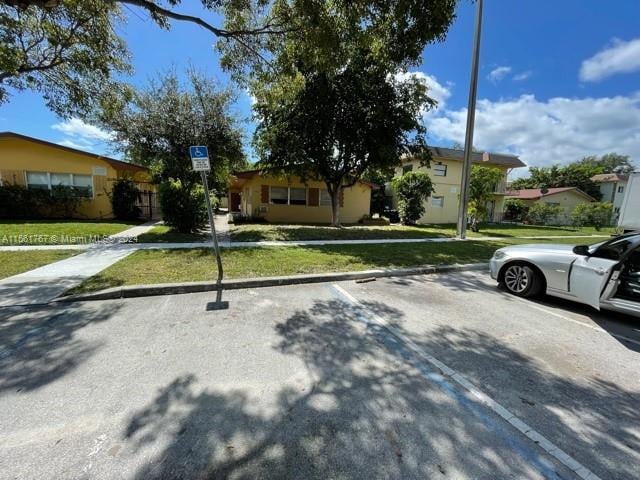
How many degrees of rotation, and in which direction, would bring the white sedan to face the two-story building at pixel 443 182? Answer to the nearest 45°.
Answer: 0° — it already faces it

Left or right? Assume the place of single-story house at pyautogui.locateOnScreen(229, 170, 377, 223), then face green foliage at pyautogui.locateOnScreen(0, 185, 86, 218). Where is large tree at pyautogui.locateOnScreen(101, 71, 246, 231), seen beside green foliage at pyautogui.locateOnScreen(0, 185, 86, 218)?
left

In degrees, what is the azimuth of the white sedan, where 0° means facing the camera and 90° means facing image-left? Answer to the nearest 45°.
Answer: approximately 135°

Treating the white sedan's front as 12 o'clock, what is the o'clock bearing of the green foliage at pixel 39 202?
The green foliage is roughly at 10 o'clock from the white sedan.

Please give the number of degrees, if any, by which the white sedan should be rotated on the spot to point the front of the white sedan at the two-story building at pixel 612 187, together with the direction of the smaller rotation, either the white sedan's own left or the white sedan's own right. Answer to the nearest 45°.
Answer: approximately 45° to the white sedan's own right

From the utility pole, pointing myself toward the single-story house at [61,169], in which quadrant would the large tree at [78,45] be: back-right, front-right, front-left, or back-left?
front-left
